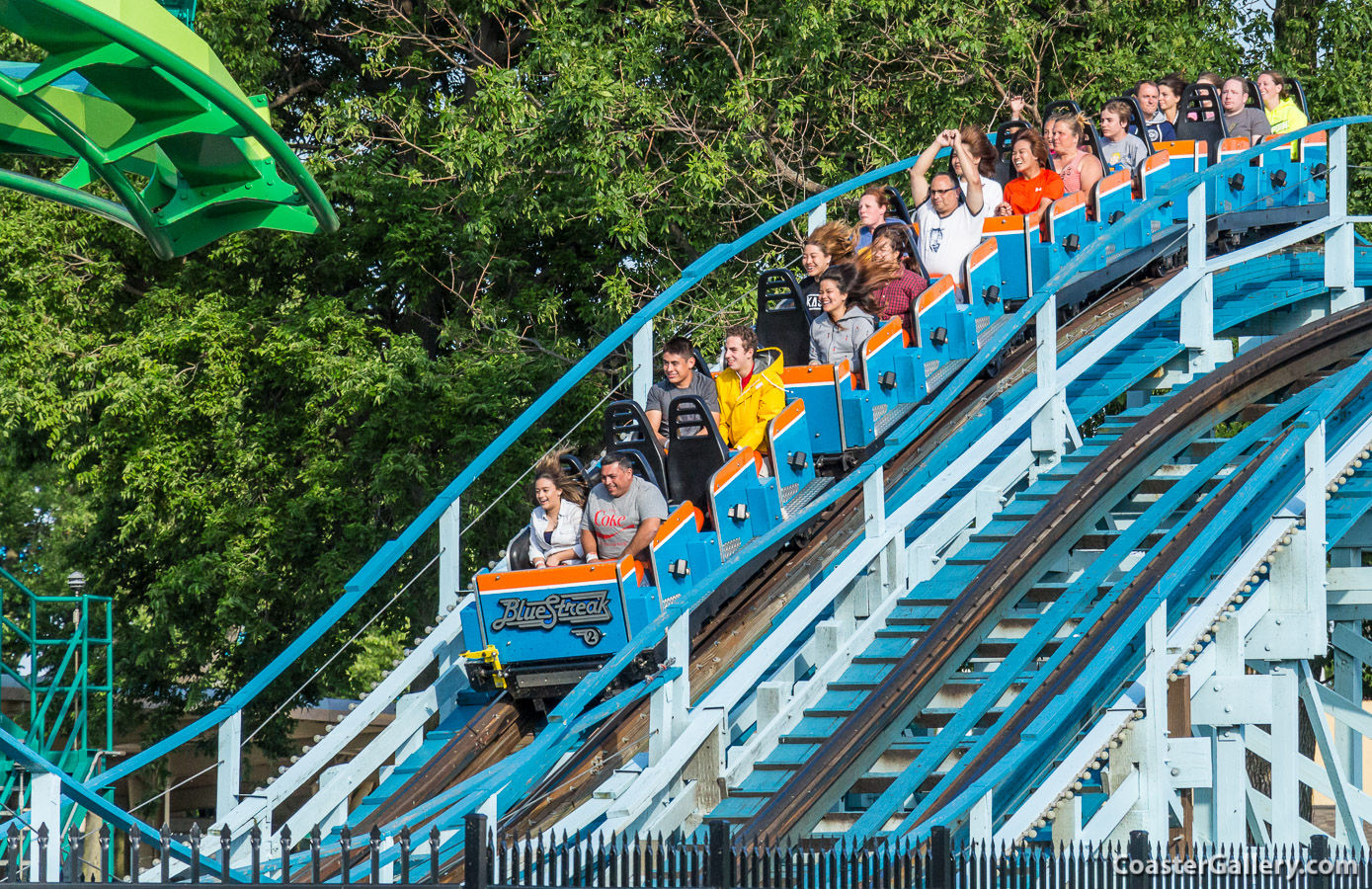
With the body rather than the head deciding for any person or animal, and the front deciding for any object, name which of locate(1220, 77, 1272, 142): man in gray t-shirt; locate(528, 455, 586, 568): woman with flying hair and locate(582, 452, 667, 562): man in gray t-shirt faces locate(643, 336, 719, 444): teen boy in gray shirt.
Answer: locate(1220, 77, 1272, 142): man in gray t-shirt

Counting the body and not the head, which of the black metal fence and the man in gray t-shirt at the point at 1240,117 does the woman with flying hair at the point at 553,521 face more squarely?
the black metal fence

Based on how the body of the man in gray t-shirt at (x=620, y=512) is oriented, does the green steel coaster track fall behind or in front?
in front

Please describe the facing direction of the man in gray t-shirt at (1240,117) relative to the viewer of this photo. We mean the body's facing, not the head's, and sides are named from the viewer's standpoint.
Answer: facing the viewer and to the left of the viewer

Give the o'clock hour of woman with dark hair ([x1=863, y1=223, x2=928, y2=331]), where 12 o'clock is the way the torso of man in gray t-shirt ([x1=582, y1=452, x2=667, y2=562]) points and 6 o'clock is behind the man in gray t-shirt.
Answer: The woman with dark hair is roughly at 6 o'clock from the man in gray t-shirt.

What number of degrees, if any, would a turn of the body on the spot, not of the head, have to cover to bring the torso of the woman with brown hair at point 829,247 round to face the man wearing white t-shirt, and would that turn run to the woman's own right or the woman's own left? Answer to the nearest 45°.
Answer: approximately 135° to the woman's own left

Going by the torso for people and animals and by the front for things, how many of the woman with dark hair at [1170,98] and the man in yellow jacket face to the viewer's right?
0

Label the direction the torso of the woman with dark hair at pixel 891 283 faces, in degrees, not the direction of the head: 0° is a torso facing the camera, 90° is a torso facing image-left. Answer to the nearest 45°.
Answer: approximately 45°

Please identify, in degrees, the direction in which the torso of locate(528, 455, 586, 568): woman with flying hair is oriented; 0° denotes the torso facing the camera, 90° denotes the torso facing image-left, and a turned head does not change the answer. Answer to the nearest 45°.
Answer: approximately 45°

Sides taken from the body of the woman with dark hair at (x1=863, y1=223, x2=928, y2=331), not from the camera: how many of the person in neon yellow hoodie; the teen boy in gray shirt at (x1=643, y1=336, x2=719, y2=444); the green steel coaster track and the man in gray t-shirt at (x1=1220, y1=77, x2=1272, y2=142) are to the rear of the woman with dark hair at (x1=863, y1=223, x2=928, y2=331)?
2

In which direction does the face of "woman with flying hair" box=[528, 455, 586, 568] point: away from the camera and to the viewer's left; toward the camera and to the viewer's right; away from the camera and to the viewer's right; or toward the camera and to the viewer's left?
toward the camera and to the viewer's left

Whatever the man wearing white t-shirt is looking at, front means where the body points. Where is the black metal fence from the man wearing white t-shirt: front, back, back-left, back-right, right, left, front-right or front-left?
front-left

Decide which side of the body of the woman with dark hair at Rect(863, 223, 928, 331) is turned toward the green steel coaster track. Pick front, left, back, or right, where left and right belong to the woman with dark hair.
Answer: right

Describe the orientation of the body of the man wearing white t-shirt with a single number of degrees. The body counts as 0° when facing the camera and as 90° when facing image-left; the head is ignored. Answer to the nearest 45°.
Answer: approximately 45°

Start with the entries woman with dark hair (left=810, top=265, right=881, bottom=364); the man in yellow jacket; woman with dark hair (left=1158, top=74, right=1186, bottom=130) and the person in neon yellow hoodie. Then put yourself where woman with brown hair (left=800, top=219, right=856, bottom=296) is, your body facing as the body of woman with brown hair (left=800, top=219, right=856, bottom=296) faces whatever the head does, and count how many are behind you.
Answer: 2

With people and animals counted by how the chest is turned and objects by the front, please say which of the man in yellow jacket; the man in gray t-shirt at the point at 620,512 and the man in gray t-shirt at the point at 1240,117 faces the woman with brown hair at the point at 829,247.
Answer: the man in gray t-shirt at the point at 1240,117

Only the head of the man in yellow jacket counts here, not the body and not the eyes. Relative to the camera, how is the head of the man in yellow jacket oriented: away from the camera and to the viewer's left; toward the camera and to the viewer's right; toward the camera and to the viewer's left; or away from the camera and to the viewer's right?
toward the camera and to the viewer's left
